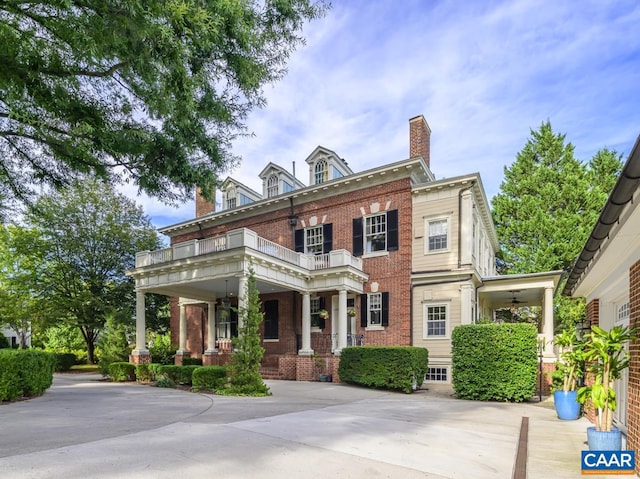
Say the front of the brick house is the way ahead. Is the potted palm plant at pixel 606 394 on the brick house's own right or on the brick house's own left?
on the brick house's own left

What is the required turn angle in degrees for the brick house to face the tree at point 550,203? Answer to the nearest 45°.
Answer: approximately 180°

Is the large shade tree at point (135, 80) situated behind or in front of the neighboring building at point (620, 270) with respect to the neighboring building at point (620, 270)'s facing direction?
in front

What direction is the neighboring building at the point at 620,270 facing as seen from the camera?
to the viewer's left

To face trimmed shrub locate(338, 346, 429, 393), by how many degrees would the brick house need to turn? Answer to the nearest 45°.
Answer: approximately 45° to its left

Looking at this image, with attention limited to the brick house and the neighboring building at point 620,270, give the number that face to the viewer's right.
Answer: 0

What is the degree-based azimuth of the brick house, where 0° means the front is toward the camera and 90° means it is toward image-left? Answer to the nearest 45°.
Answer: approximately 45°

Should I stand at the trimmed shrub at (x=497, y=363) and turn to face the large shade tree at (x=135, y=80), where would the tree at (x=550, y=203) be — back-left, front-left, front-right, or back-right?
back-right
